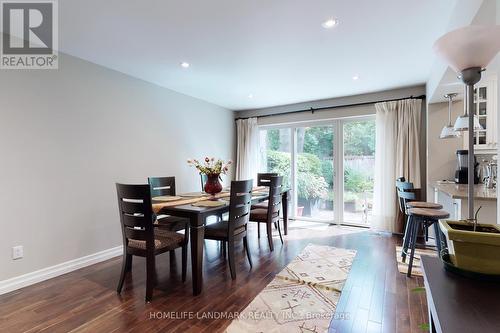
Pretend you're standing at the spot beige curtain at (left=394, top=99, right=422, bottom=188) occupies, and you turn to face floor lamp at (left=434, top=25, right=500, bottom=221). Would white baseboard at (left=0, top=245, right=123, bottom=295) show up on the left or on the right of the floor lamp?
right

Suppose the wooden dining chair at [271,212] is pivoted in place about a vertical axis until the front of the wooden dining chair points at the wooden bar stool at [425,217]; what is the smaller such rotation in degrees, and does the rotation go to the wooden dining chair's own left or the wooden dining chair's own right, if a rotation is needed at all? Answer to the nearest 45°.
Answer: approximately 180°

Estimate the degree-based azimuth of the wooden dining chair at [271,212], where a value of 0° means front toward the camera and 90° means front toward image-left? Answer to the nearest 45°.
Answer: approximately 135°

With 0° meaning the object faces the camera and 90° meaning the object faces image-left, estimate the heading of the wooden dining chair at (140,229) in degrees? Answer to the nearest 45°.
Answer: approximately 225°

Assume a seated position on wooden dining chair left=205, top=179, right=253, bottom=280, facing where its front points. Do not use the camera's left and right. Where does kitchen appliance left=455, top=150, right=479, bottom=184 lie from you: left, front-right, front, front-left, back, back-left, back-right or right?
back-right

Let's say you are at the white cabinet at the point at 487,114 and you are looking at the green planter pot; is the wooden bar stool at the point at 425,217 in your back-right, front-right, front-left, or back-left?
front-right

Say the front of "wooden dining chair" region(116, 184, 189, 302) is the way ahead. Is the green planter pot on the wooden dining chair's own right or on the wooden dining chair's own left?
on the wooden dining chair's own right

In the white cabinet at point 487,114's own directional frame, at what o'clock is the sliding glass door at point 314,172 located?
The sliding glass door is roughly at 3 o'clock from the white cabinet.

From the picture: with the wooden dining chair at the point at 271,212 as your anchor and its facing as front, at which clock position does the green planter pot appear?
The green planter pot is roughly at 7 o'clock from the wooden dining chair.

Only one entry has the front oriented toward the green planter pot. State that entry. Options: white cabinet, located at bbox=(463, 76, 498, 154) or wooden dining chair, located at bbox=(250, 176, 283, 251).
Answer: the white cabinet

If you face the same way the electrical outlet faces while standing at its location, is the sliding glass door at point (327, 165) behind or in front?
in front

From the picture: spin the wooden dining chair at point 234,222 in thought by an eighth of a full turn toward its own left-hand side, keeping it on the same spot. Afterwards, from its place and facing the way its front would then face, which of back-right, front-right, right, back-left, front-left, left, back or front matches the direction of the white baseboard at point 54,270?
front

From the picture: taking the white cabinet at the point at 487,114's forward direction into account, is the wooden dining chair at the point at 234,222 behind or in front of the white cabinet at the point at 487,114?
in front

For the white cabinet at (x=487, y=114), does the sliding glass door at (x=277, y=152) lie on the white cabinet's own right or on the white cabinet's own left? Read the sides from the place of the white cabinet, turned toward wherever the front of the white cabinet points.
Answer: on the white cabinet's own right

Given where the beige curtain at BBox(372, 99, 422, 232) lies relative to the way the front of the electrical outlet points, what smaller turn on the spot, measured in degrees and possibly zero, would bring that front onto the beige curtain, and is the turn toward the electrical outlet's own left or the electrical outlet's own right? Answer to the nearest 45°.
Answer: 0° — it already faces it
